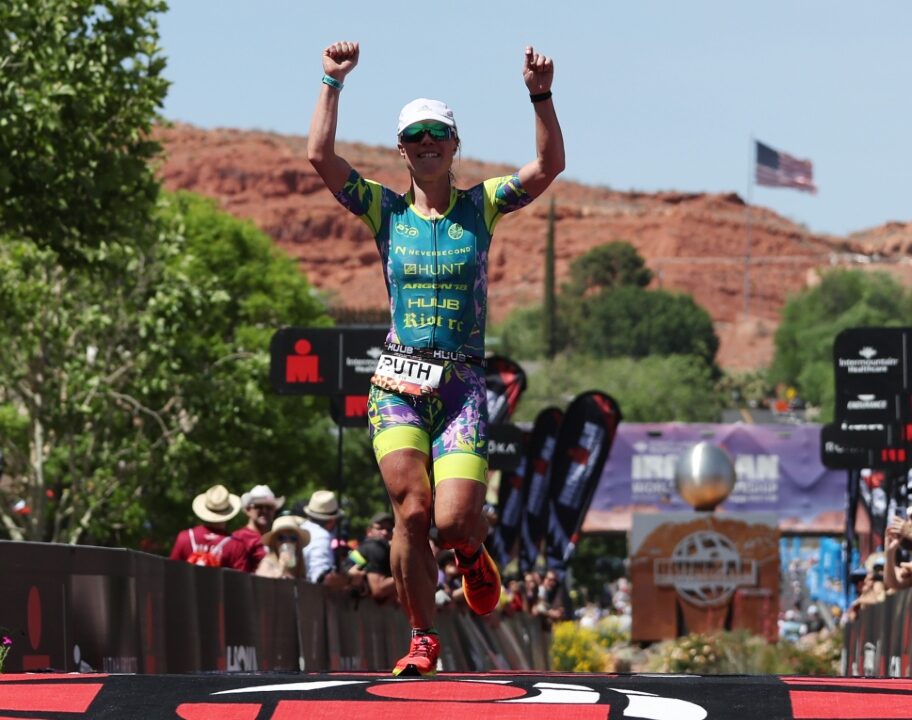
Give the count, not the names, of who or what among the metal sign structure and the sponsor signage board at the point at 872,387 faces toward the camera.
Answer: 2

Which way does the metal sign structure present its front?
toward the camera

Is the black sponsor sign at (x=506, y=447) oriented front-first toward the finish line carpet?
yes

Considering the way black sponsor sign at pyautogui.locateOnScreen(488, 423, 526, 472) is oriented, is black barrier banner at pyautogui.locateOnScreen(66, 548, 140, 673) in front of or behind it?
in front

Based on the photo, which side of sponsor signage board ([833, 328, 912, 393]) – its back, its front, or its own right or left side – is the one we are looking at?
front

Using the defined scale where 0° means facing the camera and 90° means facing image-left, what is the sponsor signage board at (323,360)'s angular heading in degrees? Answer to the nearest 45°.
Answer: approximately 0°

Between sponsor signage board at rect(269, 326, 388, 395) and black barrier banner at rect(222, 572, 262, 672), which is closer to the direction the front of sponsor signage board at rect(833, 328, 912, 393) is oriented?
the black barrier banner

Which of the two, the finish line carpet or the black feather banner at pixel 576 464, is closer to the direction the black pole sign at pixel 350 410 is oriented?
the finish line carpet

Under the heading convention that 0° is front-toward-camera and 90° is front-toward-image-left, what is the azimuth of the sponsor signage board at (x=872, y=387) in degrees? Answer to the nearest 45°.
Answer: approximately 0°
